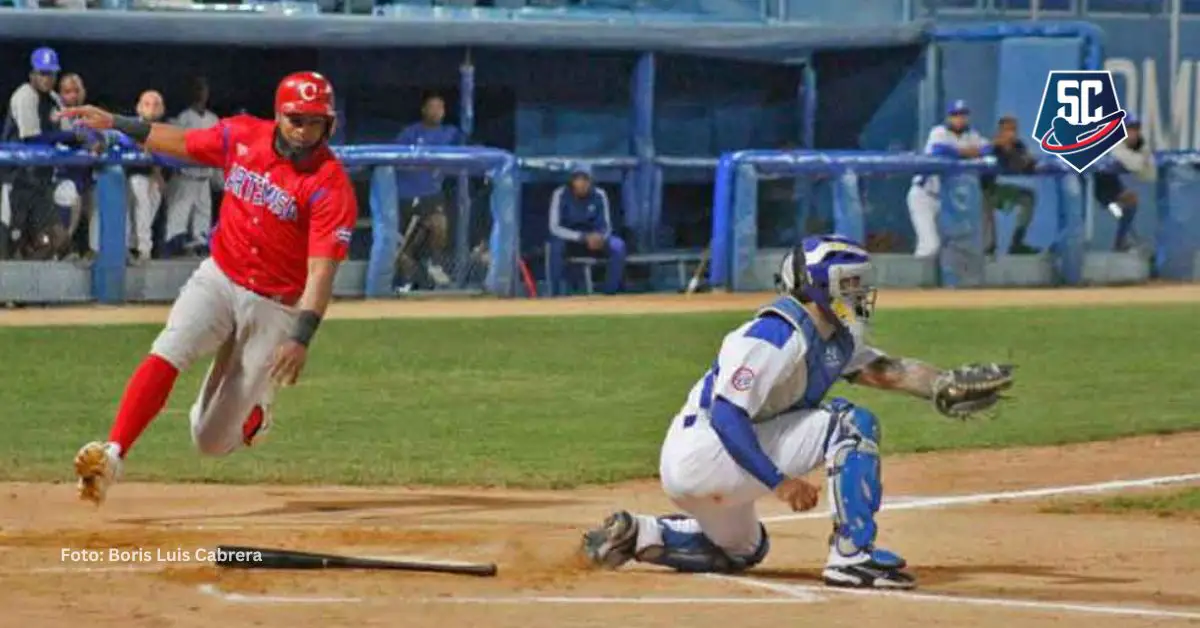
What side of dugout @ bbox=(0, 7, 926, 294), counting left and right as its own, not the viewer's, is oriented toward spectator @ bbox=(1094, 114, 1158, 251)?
left

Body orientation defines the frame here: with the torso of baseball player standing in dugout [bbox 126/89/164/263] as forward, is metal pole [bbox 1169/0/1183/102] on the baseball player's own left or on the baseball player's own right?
on the baseball player's own left

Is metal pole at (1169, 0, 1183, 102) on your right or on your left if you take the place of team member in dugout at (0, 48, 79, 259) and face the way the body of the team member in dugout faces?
on your left

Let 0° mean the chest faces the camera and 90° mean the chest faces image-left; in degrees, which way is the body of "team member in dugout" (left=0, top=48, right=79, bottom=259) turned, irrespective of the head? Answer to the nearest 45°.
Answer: approximately 315°

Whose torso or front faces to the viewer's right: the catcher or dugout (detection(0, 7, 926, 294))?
the catcher

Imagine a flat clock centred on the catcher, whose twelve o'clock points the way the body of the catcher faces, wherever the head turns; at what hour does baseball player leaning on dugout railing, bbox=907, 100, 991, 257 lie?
The baseball player leaning on dugout railing is roughly at 9 o'clock from the catcher.

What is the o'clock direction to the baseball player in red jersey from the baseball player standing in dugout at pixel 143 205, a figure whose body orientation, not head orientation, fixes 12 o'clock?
The baseball player in red jersey is roughly at 12 o'clock from the baseball player standing in dugout.

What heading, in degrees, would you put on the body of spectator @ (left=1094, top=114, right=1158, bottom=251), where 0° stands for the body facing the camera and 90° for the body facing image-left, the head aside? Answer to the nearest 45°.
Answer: approximately 45°
